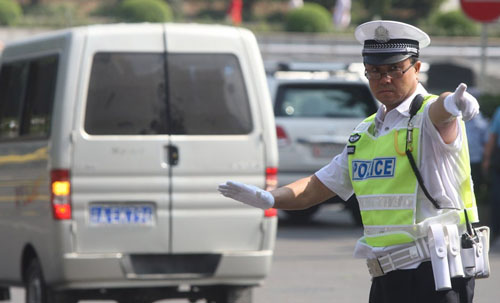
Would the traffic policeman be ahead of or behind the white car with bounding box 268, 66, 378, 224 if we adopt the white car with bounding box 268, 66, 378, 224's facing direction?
behind

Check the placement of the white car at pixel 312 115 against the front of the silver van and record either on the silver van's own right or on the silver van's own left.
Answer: on the silver van's own right

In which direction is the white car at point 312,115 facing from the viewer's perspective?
away from the camera

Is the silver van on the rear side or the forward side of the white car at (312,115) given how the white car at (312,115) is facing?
on the rear side

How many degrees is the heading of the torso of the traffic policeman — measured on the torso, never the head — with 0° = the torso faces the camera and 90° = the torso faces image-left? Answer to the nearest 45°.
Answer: approximately 45°

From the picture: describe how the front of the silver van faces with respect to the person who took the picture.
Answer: facing away from the viewer and to the left of the viewer

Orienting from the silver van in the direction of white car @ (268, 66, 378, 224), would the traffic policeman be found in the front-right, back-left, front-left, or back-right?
back-right

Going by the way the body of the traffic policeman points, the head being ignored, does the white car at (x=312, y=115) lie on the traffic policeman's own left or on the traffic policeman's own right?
on the traffic policeman's own right

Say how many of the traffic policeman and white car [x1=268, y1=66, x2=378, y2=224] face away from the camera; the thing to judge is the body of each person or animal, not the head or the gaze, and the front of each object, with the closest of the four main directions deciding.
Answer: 1

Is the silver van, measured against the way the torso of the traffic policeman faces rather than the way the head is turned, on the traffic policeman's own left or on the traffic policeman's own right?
on the traffic policeman's own right

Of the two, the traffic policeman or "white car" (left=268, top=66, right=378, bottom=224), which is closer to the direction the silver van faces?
the white car

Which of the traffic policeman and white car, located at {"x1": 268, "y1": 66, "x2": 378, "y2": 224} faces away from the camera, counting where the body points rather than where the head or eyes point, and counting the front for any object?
the white car
